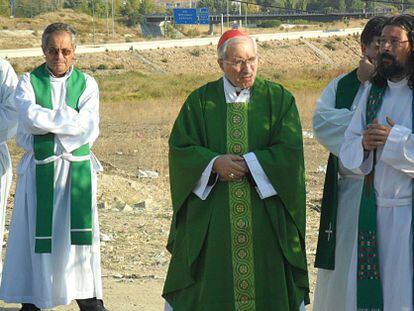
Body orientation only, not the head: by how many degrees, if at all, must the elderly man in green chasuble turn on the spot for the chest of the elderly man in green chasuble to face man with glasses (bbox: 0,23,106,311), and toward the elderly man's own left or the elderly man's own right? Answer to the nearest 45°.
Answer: approximately 135° to the elderly man's own right

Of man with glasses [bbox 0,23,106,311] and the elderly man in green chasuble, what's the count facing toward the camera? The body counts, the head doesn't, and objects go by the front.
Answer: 2

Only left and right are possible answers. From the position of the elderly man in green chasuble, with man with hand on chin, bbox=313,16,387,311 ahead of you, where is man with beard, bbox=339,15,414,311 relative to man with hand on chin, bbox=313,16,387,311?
right

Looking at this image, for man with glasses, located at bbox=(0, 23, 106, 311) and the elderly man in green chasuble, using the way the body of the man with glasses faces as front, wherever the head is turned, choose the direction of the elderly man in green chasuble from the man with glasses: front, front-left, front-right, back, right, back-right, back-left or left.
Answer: front-left

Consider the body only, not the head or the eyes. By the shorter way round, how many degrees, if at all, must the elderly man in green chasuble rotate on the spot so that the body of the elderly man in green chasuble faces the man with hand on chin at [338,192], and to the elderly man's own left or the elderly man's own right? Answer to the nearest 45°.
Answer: approximately 135° to the elderly man's own left

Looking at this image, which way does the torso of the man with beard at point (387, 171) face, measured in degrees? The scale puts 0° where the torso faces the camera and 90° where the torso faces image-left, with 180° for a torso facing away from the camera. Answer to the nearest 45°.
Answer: approximately 45°

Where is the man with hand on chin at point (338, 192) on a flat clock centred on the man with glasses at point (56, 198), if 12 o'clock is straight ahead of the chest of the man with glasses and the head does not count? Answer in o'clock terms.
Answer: The man with hand on chin is roughly at 10 o'clock from the man with glasses.

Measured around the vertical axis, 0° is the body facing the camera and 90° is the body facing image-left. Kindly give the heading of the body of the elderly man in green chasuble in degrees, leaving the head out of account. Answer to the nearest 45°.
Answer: approximately 0°

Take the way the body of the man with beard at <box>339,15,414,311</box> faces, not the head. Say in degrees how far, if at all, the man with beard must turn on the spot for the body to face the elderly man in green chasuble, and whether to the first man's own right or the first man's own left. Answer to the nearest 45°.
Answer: approximately 45° to the first man's own right

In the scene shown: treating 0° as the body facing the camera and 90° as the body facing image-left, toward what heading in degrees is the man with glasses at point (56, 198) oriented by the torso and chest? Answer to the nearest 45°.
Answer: approximately 0°

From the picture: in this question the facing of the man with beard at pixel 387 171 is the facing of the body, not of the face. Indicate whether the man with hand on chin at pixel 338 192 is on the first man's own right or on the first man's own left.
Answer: on the first man's own right
